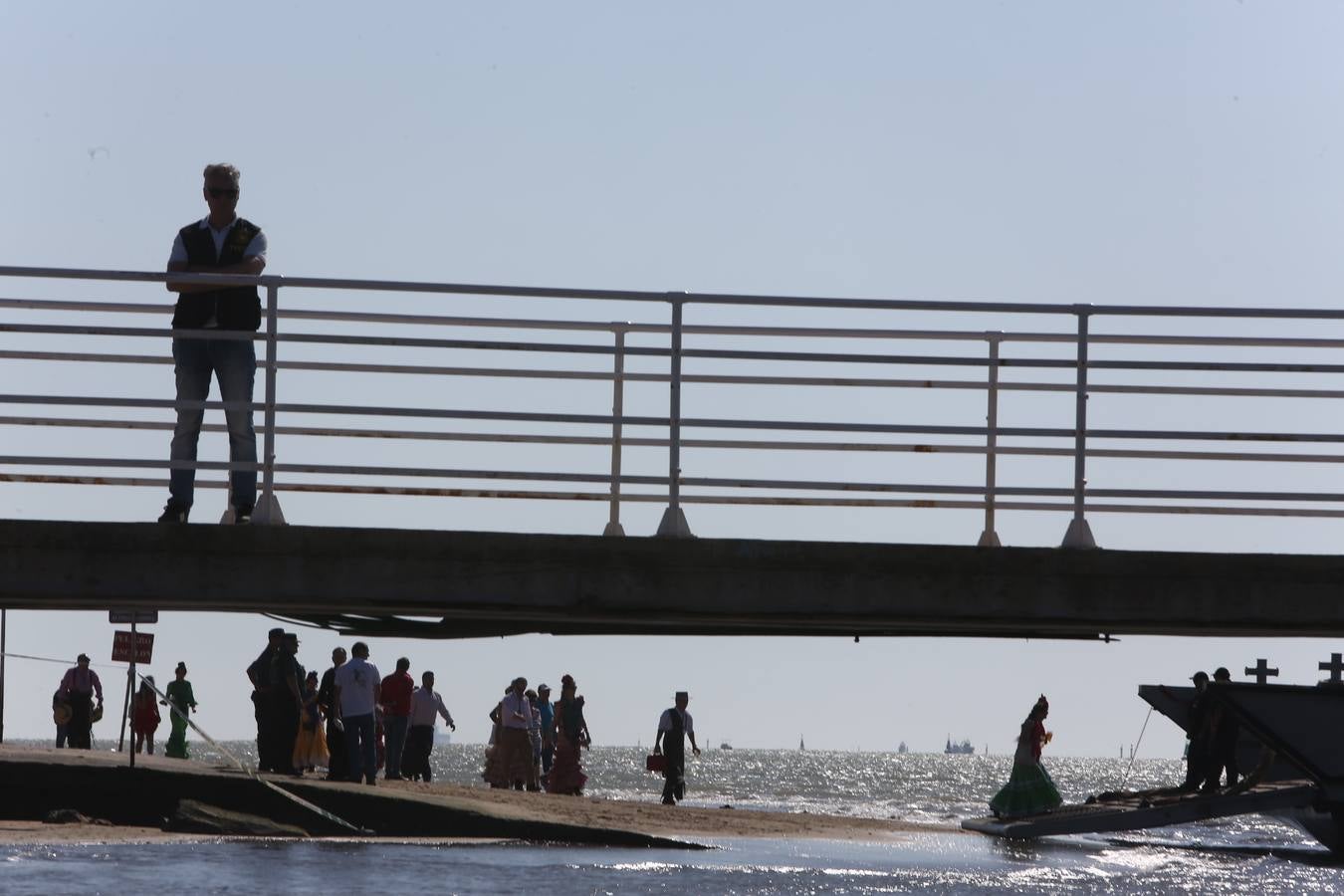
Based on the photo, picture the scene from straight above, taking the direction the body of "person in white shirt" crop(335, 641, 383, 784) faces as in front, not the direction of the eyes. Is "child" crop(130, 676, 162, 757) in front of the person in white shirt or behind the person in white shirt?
in front

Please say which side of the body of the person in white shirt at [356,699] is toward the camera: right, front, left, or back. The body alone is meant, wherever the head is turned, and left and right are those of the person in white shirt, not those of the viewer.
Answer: back

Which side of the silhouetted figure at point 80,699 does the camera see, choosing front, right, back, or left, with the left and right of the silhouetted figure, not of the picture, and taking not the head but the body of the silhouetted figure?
front

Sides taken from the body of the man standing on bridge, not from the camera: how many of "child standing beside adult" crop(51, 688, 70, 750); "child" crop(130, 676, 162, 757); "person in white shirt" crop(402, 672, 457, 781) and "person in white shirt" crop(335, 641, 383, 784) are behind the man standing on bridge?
4

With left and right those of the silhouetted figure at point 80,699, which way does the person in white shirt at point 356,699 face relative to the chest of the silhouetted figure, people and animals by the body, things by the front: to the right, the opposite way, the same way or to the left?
the opposite way

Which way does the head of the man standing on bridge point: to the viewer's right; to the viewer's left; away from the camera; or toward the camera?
toward the camera

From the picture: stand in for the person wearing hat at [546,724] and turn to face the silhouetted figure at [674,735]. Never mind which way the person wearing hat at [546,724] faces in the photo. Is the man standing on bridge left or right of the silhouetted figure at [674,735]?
right
